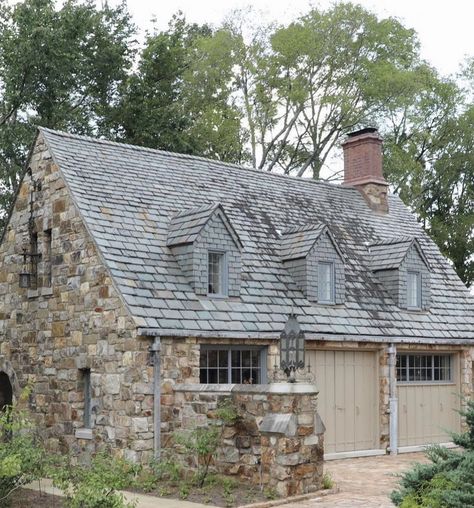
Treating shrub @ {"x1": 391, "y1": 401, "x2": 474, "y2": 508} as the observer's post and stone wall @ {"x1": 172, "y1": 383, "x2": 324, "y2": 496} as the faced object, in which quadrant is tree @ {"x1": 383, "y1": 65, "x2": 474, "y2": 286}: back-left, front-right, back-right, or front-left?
front-right

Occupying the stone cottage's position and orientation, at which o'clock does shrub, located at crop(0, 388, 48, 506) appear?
The shrub is roughly at 2 o'clock from the stone cottage.

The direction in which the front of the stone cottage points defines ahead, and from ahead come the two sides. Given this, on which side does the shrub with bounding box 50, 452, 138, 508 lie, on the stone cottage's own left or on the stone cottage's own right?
on the stone cottage's own right

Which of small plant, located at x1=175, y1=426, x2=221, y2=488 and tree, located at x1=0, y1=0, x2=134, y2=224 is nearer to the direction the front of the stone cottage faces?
the small plant

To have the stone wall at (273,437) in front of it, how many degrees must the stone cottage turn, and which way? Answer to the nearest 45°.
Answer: approximately 45° to its right

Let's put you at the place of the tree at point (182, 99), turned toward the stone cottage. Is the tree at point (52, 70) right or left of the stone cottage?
right

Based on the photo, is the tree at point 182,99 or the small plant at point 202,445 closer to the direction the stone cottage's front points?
the small plant

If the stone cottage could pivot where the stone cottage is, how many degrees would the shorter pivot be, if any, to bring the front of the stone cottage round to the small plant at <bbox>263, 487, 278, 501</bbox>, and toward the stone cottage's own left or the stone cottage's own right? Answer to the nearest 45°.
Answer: approximately 45° to the stone cottage's own right

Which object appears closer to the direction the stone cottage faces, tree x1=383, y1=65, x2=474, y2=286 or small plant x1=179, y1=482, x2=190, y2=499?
the small plant

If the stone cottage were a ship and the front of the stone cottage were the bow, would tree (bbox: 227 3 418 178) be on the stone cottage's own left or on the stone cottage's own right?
on the stone cottage's own left

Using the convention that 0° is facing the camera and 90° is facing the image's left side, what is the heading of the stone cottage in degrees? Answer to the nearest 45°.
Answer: approximately 315°

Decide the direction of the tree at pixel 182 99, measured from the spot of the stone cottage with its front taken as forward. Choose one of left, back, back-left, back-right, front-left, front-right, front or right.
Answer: back-left

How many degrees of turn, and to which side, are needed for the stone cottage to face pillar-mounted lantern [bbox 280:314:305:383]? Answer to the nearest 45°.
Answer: approximately 45° to its right

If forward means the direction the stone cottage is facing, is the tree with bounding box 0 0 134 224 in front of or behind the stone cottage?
behind
